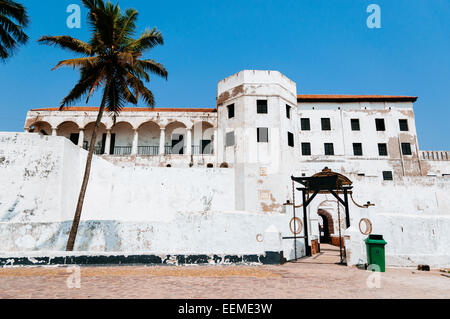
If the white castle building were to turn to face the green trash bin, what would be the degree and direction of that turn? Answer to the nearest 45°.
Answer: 0° — it already faces it

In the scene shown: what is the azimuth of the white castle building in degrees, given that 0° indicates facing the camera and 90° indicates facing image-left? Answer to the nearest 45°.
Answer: approximately 0°
